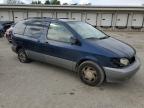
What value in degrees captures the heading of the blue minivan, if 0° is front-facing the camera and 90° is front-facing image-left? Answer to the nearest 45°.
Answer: approximately 315°
